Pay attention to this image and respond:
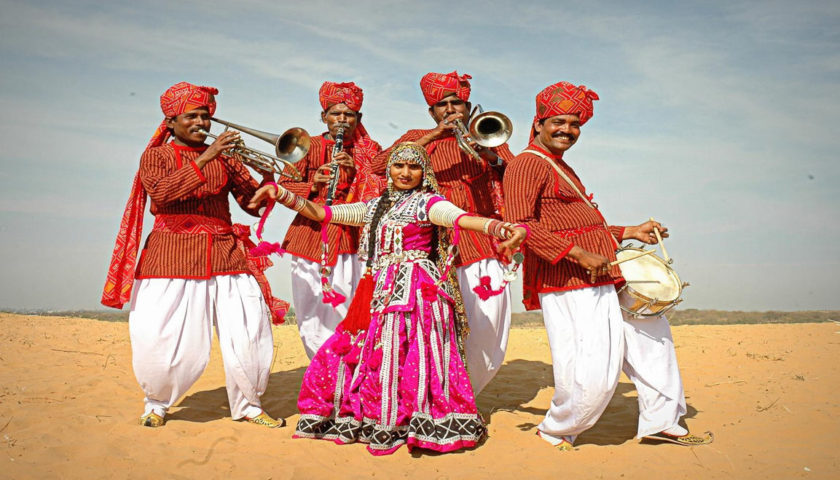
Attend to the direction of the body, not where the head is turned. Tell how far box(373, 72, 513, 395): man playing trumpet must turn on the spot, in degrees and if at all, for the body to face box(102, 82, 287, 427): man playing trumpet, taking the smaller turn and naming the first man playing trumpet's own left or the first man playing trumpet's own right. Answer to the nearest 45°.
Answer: approximately 90° to the first man playing trumpet's own right

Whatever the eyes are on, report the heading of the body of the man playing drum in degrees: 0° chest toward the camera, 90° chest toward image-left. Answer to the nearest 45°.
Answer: approximately 315°

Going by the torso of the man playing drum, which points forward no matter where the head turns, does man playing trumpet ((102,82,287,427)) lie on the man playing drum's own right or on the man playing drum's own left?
on the man playing drum's own right

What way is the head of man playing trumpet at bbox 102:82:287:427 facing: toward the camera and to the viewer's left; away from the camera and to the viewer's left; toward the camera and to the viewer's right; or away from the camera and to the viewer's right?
toward the camera and to the viewer's right

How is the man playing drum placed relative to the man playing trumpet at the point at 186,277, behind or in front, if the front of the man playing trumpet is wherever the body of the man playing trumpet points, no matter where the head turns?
in front

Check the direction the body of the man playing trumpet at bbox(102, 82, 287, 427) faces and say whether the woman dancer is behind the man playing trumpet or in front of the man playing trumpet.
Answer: in front

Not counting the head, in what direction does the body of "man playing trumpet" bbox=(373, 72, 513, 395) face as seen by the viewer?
toward the camera

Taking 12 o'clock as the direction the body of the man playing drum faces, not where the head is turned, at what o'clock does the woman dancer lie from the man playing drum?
The woman dancer is roughly at 4 o'clock from the man playing drum.

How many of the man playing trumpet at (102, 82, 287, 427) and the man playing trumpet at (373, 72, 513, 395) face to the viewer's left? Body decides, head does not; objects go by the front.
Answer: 0

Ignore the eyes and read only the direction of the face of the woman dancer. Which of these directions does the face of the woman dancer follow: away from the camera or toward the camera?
toward the camera

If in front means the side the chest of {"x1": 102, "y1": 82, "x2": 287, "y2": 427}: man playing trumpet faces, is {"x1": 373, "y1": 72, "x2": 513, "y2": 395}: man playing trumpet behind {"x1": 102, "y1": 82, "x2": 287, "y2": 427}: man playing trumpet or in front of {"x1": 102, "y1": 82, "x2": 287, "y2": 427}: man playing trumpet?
in front

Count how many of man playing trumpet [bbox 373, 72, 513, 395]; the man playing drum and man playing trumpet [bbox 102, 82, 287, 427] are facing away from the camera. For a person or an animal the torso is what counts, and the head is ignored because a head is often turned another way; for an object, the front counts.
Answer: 0
